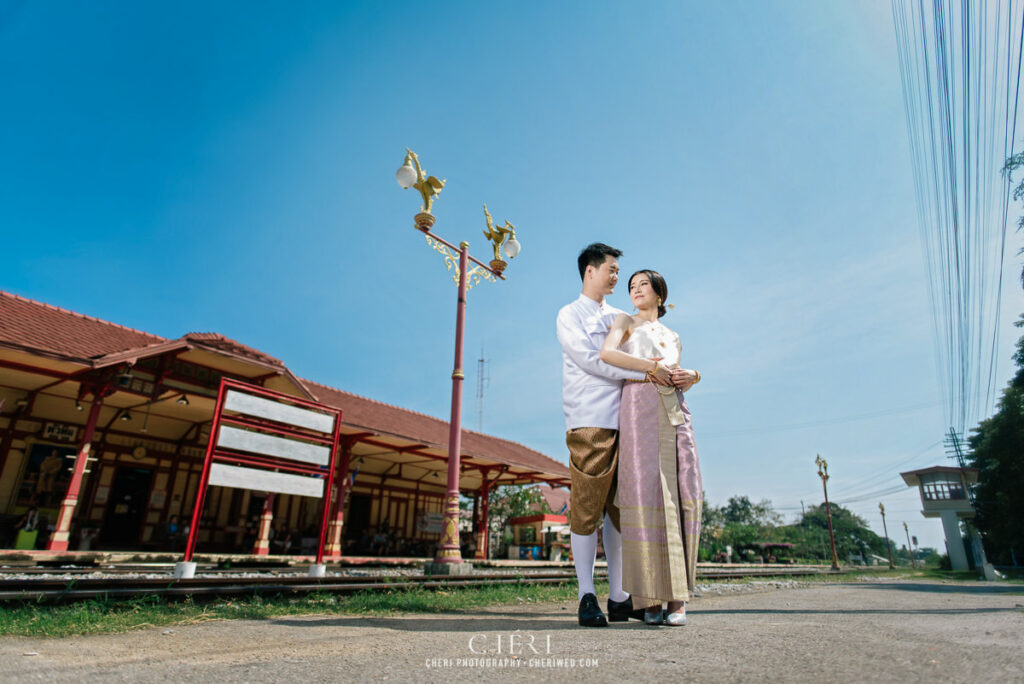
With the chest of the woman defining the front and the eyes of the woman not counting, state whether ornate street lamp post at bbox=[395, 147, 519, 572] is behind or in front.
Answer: behind

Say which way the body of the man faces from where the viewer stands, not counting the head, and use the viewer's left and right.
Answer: facing the viewer and to the right of the viewer

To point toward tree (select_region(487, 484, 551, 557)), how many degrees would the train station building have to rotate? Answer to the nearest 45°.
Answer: approximately 90° to its left

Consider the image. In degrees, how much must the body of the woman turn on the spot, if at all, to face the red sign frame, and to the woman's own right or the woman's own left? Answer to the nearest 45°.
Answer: approximately 135° to the woman's own right

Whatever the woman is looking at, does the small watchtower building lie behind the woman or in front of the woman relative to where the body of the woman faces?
behind

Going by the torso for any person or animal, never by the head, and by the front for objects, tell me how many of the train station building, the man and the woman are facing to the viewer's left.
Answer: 0

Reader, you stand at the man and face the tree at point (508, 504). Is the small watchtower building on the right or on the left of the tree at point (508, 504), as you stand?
right

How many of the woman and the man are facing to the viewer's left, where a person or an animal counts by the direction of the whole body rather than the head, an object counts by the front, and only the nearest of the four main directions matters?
0

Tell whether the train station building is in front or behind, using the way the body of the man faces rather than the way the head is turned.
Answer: behind

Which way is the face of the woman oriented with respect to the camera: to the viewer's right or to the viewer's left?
to the viewer's left

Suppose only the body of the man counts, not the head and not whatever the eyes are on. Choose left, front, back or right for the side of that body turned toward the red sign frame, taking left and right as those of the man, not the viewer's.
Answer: back

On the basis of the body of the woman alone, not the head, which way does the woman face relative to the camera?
toward the camera

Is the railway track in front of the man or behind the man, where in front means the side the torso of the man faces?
behind

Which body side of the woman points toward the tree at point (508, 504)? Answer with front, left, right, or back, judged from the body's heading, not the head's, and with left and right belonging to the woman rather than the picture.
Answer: back

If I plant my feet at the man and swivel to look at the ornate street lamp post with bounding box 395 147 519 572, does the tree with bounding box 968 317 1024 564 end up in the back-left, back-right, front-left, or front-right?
front-right
